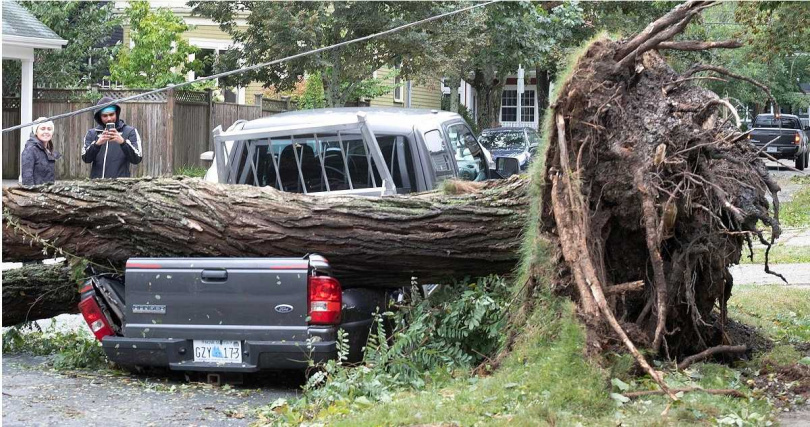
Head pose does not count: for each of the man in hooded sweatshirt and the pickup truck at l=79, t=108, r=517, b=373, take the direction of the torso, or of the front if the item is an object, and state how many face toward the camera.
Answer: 1

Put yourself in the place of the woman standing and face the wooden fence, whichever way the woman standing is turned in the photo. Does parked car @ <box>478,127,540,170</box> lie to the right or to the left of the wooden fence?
right

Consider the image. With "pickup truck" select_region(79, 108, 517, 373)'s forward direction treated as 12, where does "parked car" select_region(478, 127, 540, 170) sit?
The parked car is roughly at 11 o'clock from the pickup truck.

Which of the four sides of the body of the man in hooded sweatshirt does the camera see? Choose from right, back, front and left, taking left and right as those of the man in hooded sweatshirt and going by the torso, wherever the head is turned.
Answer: front

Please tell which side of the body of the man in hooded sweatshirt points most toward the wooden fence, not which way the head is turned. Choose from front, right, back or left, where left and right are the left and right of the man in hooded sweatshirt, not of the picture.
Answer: back

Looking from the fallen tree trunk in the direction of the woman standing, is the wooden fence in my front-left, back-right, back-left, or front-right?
front-right

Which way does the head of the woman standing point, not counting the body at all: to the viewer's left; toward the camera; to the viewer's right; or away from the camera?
toward the camera

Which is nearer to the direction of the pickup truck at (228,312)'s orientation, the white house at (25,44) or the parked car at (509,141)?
the parked car

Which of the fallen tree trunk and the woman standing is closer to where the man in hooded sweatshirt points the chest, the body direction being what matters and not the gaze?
the fallen tree trunk

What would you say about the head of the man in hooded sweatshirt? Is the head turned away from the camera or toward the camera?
toward the camera

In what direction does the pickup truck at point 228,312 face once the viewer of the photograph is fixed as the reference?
facing away from the viewer and to the right of the viewer

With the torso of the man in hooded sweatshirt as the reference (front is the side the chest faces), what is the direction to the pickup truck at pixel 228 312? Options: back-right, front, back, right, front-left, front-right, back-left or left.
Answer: front

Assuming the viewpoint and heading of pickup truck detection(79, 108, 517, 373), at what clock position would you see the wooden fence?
The wooden fence is roughly at 10 o'clock from the pickup truck.

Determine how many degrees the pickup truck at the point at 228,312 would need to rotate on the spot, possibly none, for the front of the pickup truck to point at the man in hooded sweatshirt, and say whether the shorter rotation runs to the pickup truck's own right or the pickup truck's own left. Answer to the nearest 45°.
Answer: approximately 45° to the pickup truck's own left

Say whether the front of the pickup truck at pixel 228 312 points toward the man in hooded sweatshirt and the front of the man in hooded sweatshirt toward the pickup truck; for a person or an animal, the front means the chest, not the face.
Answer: no

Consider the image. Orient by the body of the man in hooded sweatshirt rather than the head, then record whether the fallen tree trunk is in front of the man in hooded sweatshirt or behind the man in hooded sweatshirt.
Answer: in front
